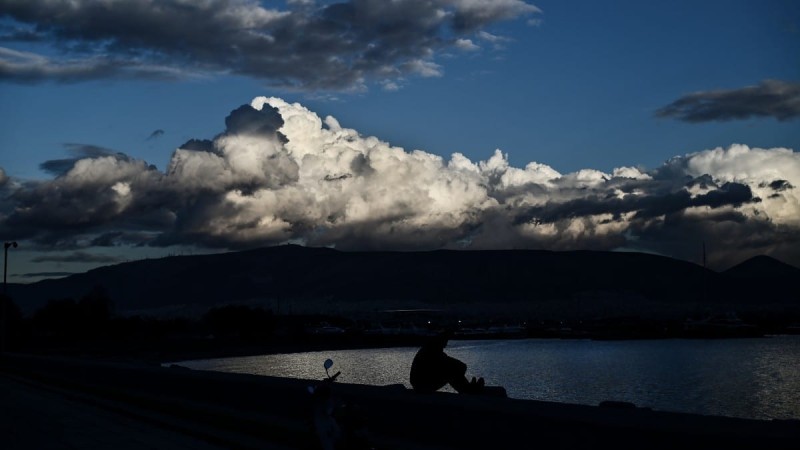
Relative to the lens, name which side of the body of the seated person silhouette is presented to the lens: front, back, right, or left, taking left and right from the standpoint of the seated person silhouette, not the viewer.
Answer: right
